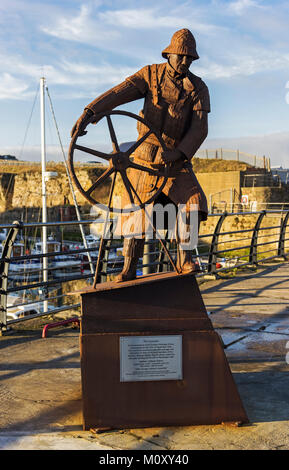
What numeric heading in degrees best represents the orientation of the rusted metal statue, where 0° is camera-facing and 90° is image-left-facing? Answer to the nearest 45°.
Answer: approximately 0°
